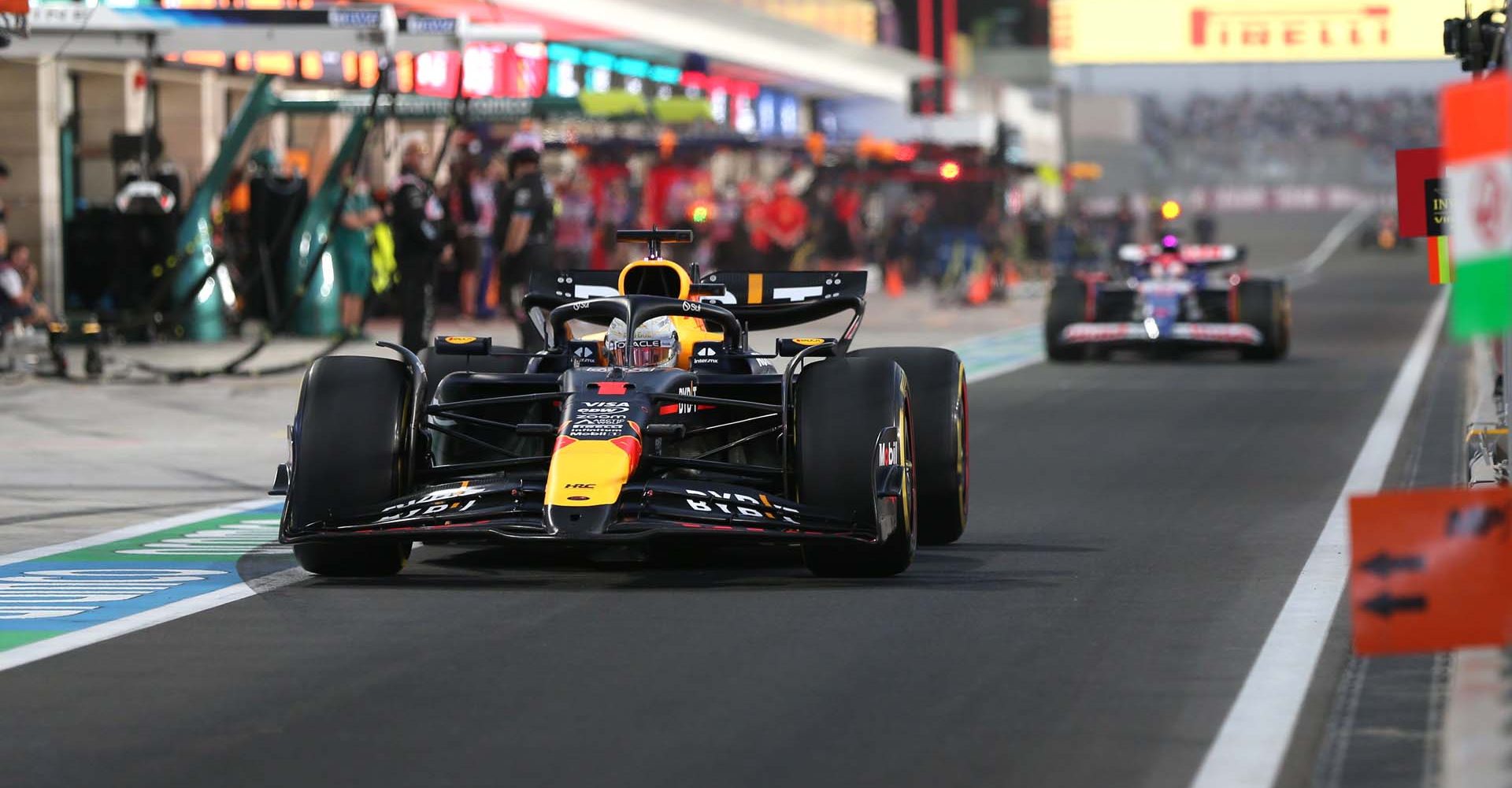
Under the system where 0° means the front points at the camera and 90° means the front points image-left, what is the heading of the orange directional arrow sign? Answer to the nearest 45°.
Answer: approximately 0°

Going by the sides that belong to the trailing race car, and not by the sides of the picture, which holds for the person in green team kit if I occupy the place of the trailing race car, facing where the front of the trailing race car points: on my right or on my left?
on my right

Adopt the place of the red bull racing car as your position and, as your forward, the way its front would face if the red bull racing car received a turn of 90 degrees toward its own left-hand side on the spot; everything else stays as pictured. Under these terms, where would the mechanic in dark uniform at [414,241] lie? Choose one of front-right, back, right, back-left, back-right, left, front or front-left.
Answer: left

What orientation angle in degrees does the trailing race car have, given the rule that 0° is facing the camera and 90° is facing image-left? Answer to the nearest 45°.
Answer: approximately 0°

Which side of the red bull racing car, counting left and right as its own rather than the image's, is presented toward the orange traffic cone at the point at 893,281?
back

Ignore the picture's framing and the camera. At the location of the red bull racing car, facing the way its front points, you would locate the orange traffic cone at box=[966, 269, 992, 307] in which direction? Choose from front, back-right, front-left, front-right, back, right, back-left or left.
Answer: back

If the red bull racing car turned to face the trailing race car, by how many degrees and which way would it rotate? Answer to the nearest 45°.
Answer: approximately 180°
